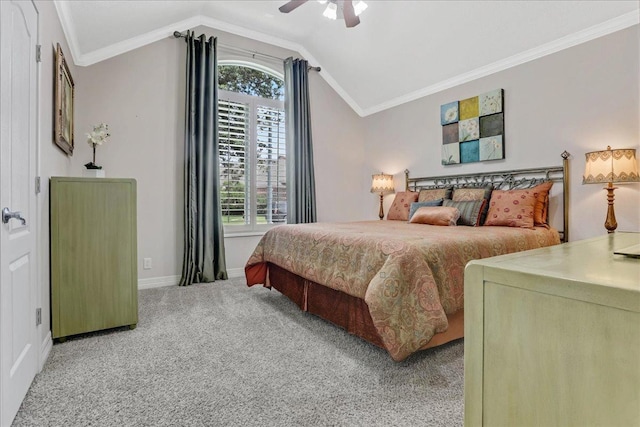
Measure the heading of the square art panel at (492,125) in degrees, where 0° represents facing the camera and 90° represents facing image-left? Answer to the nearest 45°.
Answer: approximately 45°

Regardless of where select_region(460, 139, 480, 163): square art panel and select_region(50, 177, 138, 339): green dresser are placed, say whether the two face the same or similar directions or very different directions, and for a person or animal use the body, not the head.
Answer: very different directions

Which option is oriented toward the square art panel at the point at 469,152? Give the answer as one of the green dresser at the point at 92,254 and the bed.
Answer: the green dresser

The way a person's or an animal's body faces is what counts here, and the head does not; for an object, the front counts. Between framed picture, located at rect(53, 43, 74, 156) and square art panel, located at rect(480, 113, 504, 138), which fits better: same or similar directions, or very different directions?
very different directions

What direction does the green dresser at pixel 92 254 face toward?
to the viewer's right

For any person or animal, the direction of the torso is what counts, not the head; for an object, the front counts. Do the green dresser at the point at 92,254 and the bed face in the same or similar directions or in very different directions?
very different directions

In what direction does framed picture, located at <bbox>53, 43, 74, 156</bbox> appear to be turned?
to the viewer's right

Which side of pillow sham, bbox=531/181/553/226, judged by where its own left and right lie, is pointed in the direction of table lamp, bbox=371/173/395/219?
right

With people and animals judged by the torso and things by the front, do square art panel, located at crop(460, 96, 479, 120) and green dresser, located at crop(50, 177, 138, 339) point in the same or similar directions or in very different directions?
very different directions

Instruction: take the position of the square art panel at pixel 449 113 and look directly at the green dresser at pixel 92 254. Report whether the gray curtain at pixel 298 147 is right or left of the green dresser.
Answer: right
